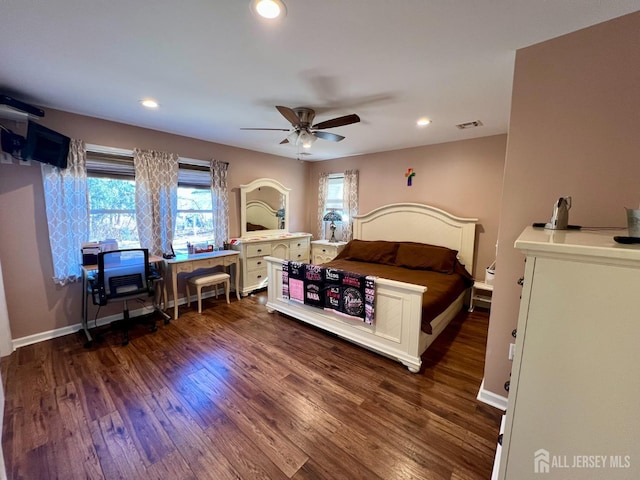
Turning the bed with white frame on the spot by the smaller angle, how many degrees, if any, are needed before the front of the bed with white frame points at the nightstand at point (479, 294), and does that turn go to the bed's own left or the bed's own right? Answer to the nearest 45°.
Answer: approximately 180°

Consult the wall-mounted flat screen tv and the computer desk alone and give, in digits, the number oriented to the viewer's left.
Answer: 0

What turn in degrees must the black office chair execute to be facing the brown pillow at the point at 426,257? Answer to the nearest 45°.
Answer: approximately 135° to its right

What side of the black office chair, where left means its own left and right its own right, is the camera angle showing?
back

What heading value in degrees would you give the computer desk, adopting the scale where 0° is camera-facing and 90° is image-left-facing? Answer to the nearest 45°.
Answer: approximately 315°

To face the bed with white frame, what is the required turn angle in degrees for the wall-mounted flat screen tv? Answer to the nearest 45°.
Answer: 0° — it already faces it

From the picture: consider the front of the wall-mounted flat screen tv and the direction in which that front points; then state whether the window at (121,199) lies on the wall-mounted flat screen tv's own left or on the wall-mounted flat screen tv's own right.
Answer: on the wall-mounted flat screen tv's own left

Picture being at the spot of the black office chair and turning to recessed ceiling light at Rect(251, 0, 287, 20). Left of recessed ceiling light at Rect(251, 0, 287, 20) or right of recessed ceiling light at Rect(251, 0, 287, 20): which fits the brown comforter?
left

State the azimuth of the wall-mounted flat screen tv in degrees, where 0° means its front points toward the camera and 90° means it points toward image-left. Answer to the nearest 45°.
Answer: approximately 315°

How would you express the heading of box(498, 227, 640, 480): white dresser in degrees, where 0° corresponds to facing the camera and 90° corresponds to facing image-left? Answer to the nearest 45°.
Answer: approximately 90°

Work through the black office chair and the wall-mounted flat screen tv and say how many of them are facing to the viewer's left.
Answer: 0

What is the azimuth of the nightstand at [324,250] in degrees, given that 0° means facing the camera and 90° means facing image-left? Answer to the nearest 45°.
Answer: approximately 45°

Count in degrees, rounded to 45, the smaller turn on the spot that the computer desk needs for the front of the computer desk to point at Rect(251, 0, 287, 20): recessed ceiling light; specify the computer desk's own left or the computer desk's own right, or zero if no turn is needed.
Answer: approximately 45° to the computer desk's own right
